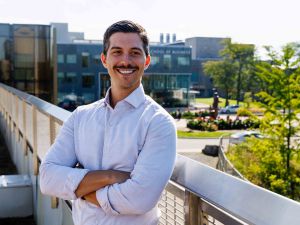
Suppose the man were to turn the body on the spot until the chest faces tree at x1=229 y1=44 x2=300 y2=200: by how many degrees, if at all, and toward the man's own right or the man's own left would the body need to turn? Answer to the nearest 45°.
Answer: approximately 180°

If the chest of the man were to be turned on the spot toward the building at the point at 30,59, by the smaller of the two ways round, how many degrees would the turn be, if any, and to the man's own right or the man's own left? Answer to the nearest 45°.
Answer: approximately 135° to the man's own right

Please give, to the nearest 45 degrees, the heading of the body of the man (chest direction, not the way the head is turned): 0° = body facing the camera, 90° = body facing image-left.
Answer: approximately 45°
